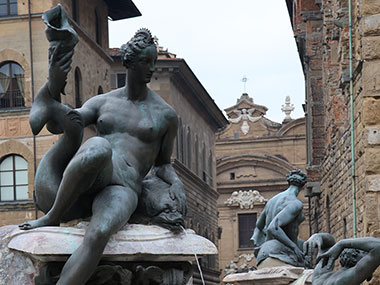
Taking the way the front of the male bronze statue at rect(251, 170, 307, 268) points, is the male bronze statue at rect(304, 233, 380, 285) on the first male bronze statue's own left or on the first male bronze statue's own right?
on the first male bronze statue's own right

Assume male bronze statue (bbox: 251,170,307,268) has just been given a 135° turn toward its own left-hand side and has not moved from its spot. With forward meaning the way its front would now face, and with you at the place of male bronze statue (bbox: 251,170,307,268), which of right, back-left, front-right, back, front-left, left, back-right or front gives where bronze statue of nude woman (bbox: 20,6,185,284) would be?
left

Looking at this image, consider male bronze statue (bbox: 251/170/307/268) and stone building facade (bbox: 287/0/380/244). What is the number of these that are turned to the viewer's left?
1

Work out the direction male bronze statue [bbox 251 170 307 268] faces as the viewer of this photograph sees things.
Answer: facing away from the viewer and to the right of the viewer

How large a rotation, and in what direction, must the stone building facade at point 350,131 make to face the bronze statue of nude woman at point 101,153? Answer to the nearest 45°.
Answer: approximately 90° to its left

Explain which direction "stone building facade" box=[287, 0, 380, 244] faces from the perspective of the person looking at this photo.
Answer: facing to the left of the viewer
